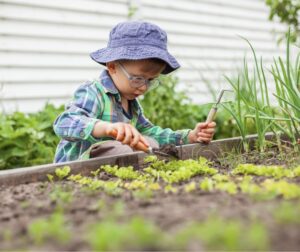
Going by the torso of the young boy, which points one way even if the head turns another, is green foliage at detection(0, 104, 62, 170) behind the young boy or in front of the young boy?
behind

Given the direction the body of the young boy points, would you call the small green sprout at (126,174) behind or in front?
in front

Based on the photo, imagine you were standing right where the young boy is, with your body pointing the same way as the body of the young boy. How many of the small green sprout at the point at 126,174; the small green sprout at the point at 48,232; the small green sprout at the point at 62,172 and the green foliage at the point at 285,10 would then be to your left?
1

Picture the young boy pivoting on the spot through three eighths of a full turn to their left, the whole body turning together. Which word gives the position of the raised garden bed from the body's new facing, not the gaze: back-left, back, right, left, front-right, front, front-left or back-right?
back

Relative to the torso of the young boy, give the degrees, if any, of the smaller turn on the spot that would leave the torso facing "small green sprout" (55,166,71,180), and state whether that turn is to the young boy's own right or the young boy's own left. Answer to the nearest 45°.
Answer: approximately 45° to the young boy's own right

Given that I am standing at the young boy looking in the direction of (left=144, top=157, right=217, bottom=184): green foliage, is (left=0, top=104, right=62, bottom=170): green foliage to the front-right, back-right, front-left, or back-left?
back-right

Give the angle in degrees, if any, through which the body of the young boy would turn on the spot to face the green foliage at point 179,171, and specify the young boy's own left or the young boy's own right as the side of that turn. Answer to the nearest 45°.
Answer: approximately 45° to the young boy's own right

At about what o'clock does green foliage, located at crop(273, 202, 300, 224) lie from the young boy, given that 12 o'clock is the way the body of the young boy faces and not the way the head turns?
The green foliage is roughly at 1 o'clock from the young boy.

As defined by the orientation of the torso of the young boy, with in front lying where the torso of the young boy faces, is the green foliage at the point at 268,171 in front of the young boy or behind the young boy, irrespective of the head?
in front

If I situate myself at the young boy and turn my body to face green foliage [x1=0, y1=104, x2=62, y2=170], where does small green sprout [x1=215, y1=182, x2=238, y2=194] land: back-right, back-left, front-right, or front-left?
back-left

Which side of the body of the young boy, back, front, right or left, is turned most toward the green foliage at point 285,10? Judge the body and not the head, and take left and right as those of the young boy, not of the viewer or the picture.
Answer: left

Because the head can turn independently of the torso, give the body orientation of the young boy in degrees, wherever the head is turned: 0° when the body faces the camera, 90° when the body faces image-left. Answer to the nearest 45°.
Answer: approximately 315°

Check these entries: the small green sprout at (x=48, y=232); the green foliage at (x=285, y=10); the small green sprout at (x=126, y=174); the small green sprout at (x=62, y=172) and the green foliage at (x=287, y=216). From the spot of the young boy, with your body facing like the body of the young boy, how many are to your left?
1

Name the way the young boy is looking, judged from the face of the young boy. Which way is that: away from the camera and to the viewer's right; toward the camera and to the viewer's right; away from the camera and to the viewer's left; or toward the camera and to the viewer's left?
toward the camera and to the viewer's right

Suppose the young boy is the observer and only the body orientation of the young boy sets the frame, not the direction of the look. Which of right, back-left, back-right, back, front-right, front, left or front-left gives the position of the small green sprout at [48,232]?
front-right

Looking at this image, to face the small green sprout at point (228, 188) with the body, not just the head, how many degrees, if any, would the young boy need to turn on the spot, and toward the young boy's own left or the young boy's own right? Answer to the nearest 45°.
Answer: approximately 45° to the young boy's own right
